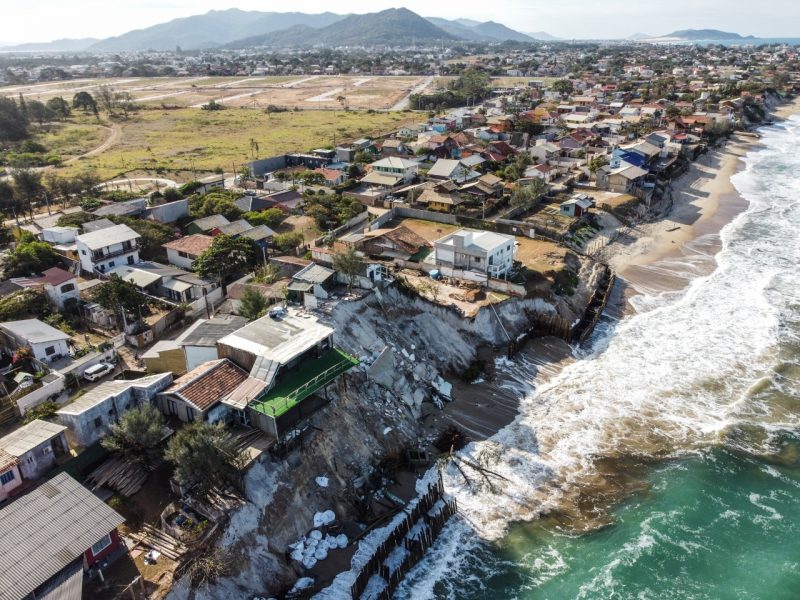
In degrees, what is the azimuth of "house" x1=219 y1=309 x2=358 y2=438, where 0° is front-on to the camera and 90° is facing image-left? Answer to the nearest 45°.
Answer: approximately 315°

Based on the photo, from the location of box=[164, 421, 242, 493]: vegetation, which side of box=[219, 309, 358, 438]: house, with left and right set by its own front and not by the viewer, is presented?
right

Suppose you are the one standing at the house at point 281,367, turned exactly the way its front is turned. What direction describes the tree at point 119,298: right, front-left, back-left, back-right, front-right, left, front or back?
back

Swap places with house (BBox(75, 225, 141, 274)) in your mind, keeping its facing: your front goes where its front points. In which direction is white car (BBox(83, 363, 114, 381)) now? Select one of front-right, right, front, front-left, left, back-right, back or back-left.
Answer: front-right

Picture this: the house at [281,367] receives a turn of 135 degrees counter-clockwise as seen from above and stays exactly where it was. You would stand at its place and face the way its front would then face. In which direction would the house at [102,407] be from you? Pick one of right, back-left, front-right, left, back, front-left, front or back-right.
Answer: left

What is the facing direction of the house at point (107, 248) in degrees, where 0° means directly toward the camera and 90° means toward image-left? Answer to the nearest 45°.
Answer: approximately 315°

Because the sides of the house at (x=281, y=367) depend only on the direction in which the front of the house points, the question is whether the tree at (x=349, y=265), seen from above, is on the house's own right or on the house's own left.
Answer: on the house's own left

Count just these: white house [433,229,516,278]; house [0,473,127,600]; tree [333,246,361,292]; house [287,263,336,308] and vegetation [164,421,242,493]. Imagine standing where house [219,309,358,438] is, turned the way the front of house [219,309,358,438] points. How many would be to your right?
2

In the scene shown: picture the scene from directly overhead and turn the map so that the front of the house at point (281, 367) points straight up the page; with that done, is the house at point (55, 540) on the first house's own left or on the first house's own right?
on the first house's own right

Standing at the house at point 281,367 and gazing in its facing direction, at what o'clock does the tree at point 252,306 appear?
The tree is roughly at 7 o'clock from the house.
